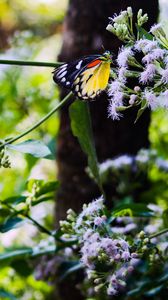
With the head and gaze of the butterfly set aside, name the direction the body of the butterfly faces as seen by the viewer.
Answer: to the viewer's right

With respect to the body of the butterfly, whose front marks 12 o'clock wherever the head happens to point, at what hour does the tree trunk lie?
The tree trunk is roughly at 9 o'clock from the butterfly.
